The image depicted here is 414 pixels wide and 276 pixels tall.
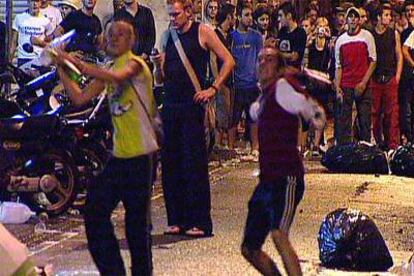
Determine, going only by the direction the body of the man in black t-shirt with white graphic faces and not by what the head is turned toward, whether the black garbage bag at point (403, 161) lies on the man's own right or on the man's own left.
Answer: on the man's own left

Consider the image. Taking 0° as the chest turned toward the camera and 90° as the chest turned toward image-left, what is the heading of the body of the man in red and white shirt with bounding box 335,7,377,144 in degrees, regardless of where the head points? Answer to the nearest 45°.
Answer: approximately 0°

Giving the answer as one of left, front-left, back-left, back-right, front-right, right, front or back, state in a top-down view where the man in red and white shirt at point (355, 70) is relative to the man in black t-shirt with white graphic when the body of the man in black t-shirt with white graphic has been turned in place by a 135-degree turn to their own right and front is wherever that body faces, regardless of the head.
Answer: right

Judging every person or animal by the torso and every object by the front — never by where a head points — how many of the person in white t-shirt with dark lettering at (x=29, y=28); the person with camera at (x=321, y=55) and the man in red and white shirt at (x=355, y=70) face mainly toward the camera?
3

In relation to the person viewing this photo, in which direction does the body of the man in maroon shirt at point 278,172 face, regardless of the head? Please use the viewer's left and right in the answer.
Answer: facing the viewer and to the left of the viewer

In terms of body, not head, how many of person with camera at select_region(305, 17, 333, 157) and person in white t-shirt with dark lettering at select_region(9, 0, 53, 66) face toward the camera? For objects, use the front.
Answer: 2

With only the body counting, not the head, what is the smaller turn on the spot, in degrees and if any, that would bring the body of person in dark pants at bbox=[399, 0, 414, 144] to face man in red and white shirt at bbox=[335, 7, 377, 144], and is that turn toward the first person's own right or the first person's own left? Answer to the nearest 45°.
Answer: approximately 90° to the first person's own right

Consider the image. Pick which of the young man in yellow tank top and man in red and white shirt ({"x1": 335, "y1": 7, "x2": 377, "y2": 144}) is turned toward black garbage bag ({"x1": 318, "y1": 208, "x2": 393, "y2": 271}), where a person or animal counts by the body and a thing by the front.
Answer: the man in red and white shirt

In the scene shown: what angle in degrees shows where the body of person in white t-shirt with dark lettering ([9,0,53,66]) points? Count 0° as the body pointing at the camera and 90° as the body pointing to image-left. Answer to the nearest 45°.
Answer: approximately 0°

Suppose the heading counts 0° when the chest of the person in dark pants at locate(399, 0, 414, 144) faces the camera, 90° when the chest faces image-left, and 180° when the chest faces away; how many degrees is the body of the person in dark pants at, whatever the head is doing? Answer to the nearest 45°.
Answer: approximately 315°

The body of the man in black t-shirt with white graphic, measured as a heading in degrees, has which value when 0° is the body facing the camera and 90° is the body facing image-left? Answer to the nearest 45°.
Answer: approximately 45°

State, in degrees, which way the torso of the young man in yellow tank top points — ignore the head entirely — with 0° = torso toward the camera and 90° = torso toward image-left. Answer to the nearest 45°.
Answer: approximately 45°
